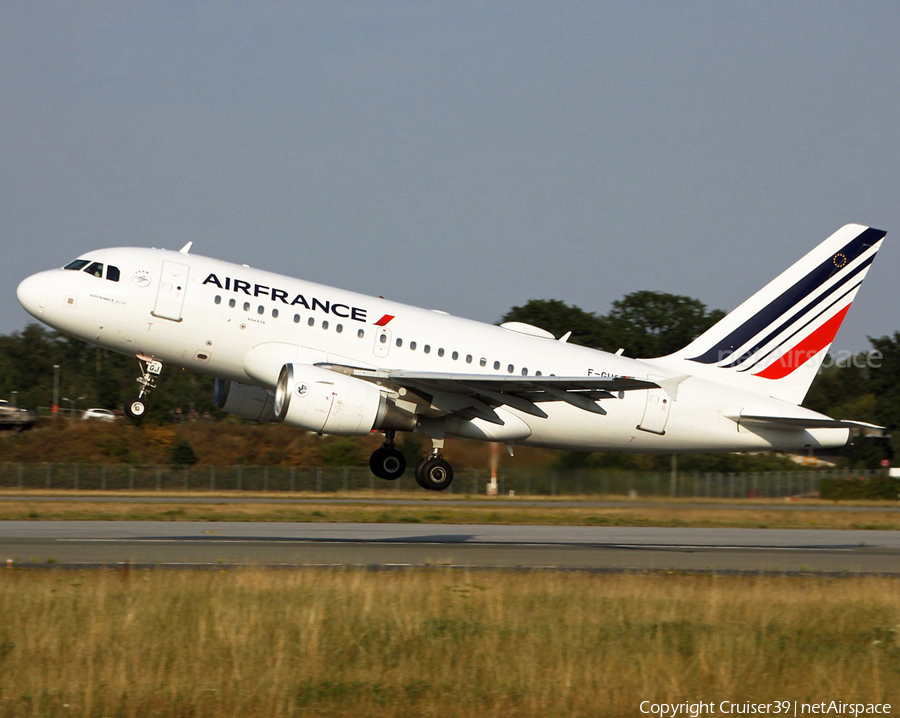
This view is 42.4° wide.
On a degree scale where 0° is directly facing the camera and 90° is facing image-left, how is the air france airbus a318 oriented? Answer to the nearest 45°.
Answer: approximately 90°
